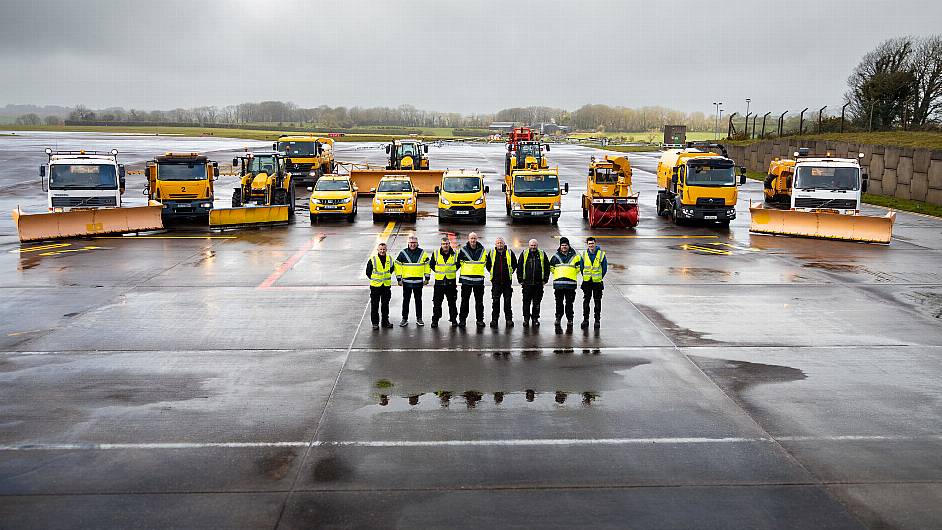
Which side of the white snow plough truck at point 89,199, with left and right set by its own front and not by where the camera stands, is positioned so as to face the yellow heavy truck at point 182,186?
left

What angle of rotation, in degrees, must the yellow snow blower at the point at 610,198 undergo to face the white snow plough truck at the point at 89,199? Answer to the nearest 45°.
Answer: approximately 90° to its right

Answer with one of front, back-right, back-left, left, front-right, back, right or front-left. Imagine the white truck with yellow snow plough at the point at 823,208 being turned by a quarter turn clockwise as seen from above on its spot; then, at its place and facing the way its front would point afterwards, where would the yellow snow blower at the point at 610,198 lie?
front

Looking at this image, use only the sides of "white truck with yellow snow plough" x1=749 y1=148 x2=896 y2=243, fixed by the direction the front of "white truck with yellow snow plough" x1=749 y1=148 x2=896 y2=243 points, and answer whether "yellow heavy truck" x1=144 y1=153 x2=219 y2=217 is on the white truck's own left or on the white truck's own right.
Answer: on the white truck's own right

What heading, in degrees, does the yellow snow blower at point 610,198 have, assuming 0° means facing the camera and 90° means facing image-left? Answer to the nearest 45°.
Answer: approximately 0°

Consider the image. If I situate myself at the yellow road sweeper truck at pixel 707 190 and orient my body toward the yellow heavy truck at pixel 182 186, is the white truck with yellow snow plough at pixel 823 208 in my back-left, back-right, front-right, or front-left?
back-left

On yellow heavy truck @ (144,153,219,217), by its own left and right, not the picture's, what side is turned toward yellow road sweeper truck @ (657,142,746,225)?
left

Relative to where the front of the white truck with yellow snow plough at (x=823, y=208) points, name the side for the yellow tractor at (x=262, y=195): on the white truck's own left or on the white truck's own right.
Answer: on the white truck's own right

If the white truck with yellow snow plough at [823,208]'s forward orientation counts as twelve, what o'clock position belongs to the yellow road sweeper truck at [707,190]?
the yellow road sweeper truck at [707,190] is roughly at 3 o'clock from the white truck with yellow snow plough at [823,208].

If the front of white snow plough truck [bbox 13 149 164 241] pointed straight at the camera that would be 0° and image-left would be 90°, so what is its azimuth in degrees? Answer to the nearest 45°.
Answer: approximately 0°

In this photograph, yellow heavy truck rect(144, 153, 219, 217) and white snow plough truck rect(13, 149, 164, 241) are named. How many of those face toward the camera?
2

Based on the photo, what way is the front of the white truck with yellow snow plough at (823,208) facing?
toward the camera

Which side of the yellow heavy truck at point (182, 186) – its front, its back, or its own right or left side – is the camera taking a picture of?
front
